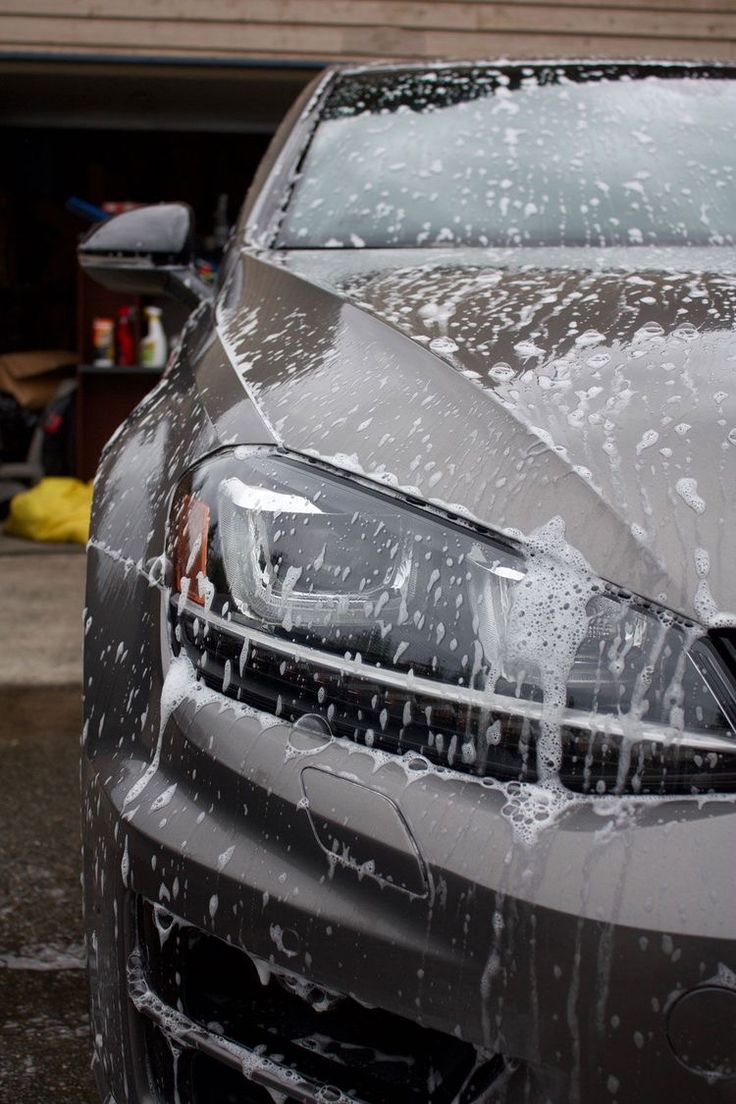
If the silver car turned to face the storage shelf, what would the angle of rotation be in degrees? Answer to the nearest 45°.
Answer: approximately 180°

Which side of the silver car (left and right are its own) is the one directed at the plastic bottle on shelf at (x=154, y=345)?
back

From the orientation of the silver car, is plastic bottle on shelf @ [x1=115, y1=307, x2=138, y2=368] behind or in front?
behind

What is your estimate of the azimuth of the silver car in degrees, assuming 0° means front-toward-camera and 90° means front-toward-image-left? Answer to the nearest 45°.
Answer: approximately 0°
